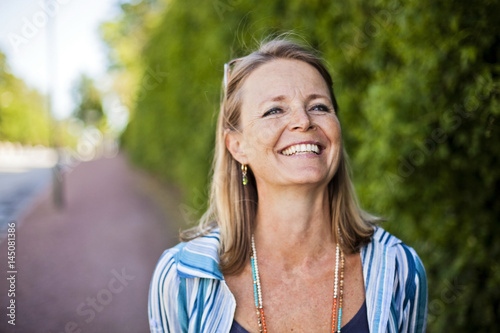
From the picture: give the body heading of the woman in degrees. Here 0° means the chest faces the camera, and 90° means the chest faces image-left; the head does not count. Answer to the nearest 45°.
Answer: approximately 0°
